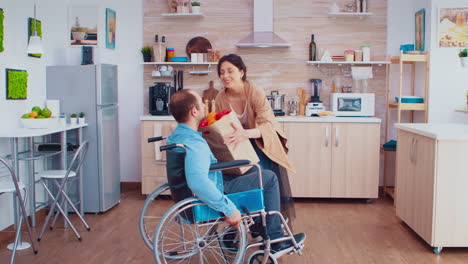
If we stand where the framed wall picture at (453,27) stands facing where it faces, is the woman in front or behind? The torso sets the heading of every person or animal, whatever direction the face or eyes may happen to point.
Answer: in front

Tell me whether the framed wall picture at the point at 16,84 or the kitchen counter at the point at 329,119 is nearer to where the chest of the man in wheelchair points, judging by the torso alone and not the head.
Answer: the kitchen counter

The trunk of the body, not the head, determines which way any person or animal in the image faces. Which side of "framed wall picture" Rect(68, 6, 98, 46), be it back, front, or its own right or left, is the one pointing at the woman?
front

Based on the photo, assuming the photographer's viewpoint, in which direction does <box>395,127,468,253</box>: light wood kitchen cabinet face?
facing the viewer and to the left of the viewer

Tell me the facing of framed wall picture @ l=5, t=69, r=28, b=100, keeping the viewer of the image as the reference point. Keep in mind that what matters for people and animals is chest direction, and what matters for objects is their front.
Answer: facing the viewer and to the right of the viewer

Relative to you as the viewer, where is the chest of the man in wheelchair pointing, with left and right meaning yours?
facing to the right of the viewer

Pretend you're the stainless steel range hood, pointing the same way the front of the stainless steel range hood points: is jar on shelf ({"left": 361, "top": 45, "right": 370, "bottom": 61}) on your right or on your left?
on your left

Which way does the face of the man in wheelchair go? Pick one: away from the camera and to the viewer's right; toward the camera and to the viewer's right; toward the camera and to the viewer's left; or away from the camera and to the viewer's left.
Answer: away from the camera and to the viewer's right

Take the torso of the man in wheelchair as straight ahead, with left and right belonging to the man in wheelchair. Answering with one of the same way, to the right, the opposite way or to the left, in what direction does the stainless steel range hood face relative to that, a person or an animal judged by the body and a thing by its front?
to the right
